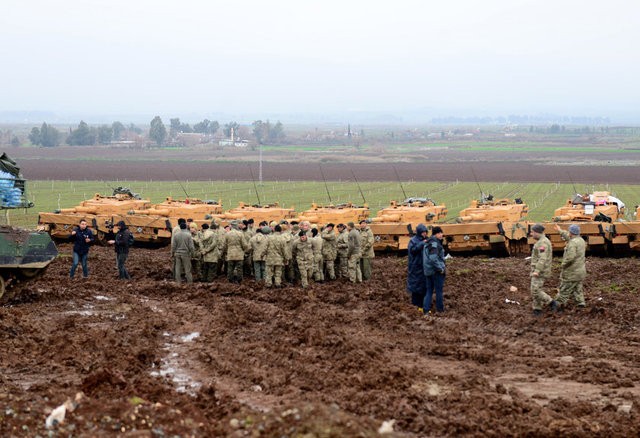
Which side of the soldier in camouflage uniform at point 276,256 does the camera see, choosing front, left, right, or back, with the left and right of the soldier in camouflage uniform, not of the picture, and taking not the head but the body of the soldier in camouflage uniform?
back

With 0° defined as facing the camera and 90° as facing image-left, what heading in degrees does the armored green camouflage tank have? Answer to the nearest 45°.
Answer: approximately 270°

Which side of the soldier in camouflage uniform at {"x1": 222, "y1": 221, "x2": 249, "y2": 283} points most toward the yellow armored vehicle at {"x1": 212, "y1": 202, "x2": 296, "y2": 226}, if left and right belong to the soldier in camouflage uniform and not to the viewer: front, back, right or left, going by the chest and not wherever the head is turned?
front

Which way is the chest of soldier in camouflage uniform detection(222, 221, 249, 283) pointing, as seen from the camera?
away from the camera

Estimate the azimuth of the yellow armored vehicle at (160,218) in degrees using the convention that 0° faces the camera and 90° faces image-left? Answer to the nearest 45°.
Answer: approximately 45°
